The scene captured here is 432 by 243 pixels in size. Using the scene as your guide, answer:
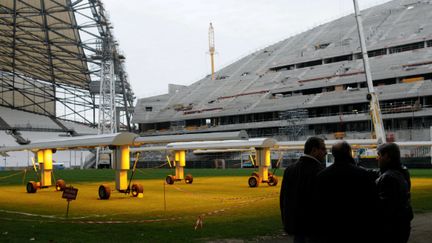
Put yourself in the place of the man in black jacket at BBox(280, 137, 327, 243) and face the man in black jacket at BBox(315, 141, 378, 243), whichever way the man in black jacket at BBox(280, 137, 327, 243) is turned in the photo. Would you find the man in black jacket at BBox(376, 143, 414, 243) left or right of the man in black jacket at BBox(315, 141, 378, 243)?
left

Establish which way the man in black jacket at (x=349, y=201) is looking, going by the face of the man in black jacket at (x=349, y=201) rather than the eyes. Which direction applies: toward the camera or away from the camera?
away from the camera

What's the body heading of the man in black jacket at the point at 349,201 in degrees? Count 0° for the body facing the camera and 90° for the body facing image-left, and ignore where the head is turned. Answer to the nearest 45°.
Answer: approximately 180°

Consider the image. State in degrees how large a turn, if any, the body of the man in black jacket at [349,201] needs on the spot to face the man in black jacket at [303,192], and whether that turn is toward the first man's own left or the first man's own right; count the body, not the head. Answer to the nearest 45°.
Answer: approximately 45° to the first man's own left

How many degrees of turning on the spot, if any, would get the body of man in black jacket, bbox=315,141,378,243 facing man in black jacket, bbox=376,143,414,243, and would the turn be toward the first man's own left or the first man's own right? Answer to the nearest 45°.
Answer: approximately 45° to the first man's own right

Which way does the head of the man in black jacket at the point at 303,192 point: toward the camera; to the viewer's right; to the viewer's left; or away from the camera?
to the viewer's right
